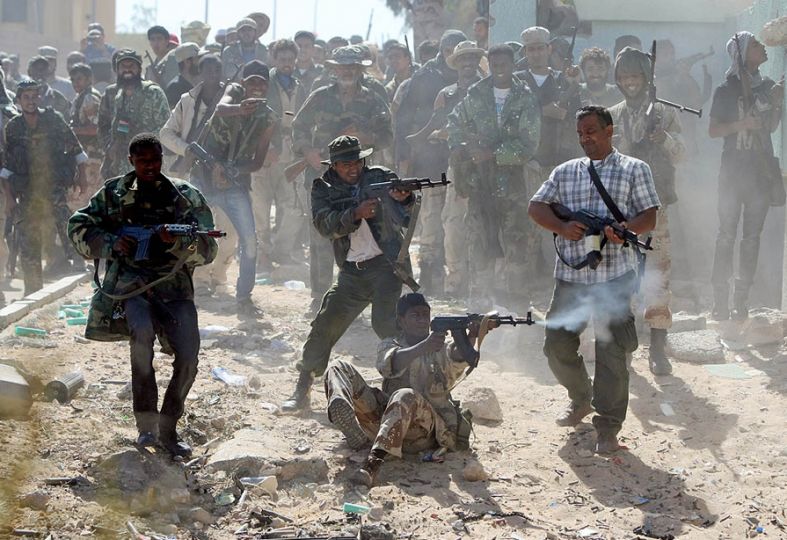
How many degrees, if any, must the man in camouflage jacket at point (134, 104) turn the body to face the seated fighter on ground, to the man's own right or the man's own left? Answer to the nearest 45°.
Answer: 0° — they already face them

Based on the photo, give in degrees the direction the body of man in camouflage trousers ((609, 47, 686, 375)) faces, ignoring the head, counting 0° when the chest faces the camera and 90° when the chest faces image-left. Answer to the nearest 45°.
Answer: approximately 0°

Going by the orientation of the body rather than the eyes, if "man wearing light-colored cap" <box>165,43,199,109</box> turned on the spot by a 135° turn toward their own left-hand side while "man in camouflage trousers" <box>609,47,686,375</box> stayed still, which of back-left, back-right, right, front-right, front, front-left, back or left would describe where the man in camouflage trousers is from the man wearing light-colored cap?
back-right

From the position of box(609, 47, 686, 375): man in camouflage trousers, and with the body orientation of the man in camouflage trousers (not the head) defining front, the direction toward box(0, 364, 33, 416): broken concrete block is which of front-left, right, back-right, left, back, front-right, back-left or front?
front-right

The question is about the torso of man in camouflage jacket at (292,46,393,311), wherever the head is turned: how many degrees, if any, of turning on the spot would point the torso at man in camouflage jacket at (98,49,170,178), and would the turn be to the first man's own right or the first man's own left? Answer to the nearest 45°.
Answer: approximately 135° to the first man's own right

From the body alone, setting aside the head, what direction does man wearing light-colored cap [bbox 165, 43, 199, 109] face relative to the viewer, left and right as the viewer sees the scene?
facing the viewer and to the right of the viewer

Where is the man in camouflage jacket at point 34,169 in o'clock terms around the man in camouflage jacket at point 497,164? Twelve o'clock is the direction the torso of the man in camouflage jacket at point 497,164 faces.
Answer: the man in camouflage jacket at point 34,169 is roughly at 3 o'clock from the man in camouflage jacket at point 497,164.

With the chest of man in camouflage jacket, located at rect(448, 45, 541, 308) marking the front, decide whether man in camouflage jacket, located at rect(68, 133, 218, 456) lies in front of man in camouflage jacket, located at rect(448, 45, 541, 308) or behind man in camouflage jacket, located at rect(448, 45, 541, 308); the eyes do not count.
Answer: in front

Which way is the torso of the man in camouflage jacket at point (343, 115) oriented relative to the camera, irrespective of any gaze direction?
toward the camera

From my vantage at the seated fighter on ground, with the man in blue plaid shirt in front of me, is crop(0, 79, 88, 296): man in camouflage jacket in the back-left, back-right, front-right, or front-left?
back-left

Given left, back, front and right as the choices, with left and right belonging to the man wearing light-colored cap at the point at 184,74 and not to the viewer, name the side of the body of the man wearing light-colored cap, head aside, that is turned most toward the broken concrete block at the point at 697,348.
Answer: front

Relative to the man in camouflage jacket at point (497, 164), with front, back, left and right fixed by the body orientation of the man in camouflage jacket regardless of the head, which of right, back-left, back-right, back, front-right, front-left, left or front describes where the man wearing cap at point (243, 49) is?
back-right

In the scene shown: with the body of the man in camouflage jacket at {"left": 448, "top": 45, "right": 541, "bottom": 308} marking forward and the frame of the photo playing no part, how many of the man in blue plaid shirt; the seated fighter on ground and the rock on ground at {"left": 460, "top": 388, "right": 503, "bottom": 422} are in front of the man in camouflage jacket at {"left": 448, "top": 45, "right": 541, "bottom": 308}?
3

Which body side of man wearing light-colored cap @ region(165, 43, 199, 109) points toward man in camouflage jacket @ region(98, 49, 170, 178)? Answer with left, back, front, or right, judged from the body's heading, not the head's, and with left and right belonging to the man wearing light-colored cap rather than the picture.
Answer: right

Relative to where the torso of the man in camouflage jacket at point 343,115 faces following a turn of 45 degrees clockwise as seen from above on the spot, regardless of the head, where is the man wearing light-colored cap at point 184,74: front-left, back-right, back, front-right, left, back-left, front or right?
right

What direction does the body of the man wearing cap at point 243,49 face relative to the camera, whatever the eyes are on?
toward the camera

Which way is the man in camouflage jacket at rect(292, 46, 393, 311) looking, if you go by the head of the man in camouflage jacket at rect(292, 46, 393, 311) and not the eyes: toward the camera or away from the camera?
toward the camera

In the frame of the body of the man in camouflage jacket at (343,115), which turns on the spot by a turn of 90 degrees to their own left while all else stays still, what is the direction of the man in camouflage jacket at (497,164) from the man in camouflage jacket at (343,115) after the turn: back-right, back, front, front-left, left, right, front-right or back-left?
front

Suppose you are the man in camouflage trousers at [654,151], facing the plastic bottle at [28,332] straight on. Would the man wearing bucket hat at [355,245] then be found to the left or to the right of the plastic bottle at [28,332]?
left

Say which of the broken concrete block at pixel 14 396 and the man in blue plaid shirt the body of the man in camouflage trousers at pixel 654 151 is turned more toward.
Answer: the man in blue plaid shirt
